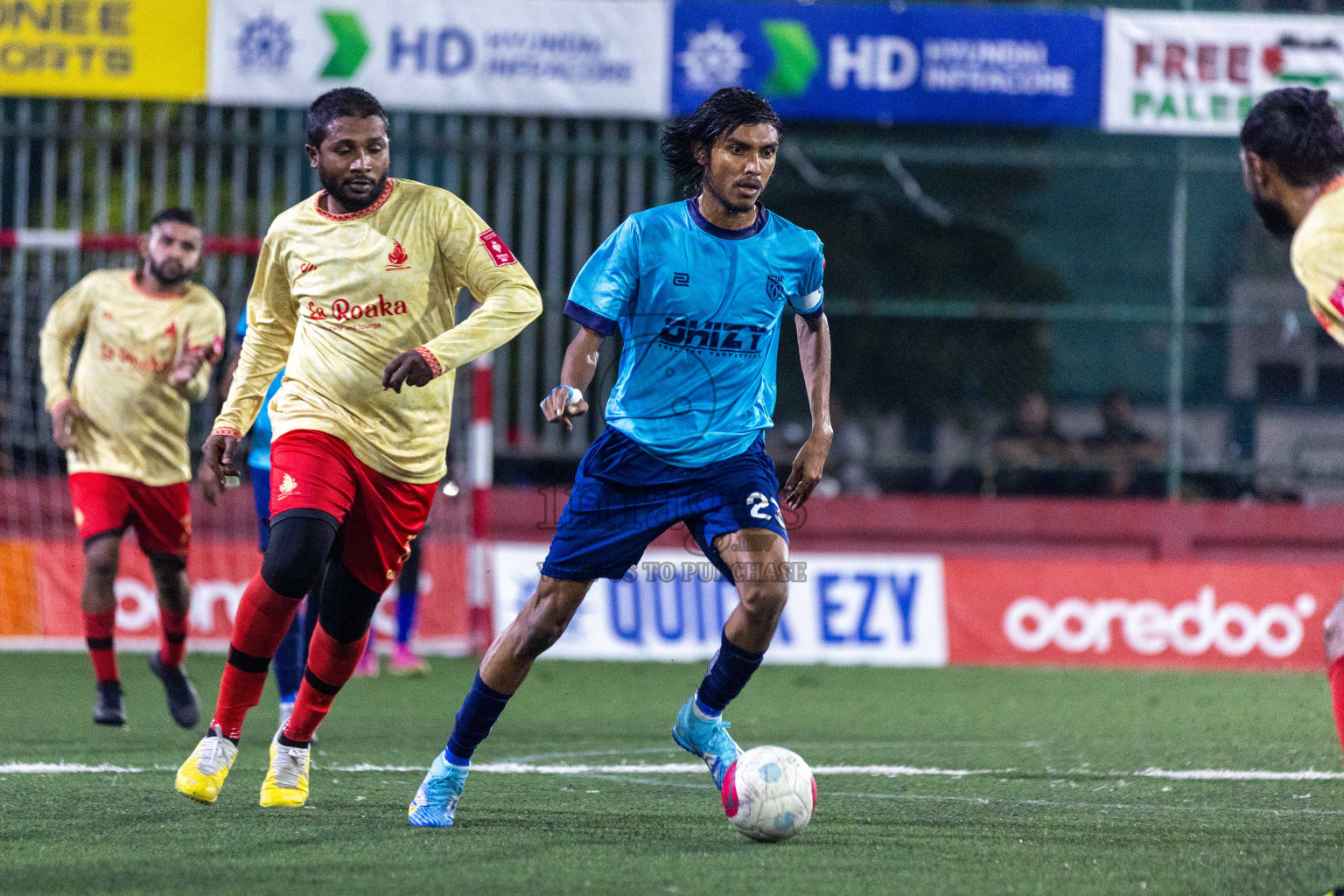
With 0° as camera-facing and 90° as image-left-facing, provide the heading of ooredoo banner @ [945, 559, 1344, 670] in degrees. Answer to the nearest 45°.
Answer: approximately 0°

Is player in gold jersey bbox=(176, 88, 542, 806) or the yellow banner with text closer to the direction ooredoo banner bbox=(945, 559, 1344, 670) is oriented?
the player in gold jersey

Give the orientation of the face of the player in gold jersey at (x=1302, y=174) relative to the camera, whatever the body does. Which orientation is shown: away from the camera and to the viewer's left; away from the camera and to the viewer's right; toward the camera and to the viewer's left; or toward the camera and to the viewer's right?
away from the camera and to the viewer's left

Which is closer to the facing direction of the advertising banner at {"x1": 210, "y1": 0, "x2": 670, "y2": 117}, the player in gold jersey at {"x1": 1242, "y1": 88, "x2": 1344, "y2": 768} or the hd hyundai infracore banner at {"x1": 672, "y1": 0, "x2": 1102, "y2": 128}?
the player in gold jersey

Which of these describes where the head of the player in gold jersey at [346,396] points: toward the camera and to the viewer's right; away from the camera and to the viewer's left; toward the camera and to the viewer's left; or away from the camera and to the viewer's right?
toward the camera and to the viewer's right

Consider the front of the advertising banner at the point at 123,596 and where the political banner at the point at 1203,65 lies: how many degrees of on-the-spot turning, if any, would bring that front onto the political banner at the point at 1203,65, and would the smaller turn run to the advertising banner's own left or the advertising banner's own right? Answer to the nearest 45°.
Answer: approximately 90° to the advertising banner's own left

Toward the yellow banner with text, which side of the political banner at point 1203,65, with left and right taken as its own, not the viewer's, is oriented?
right
